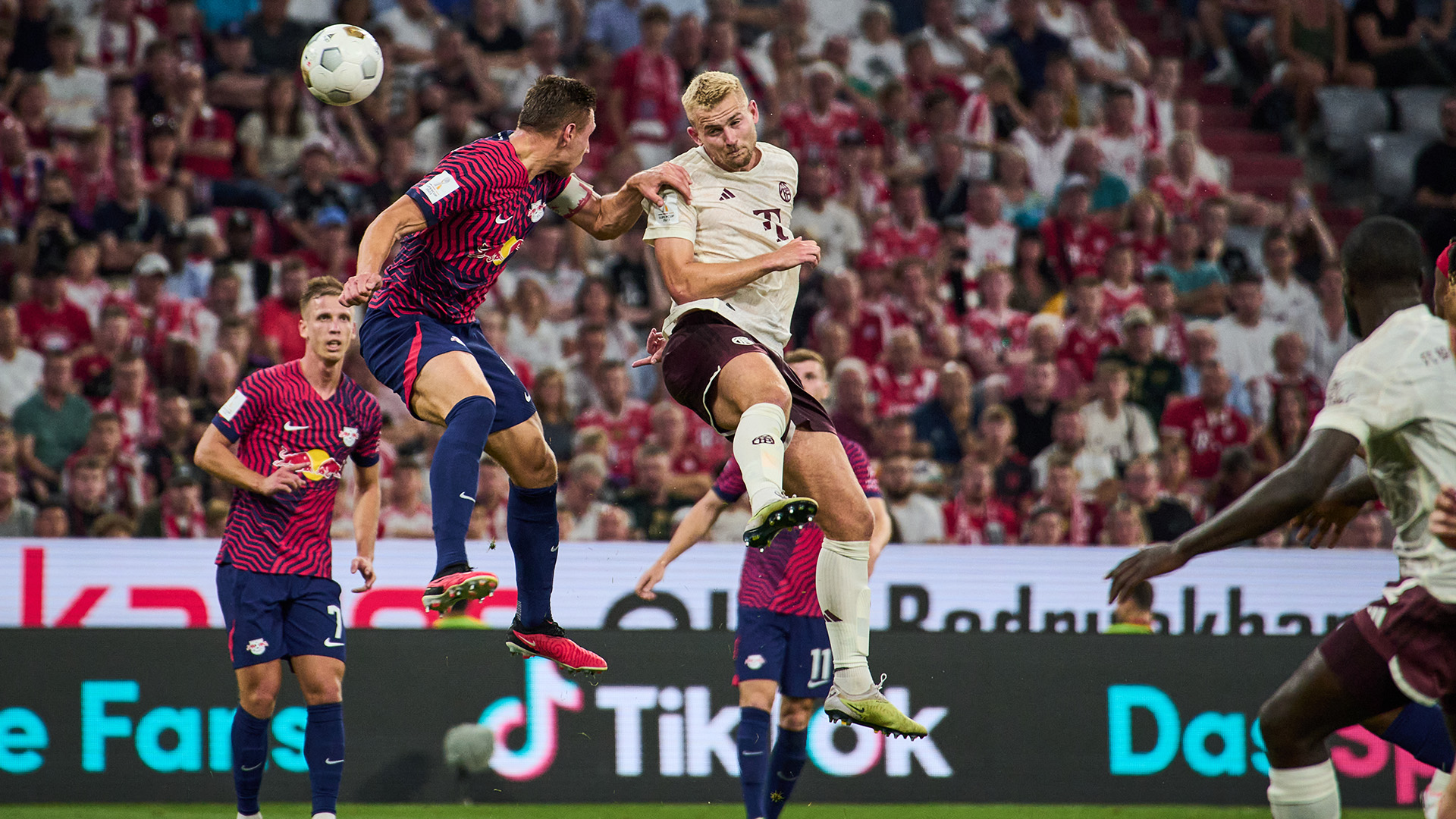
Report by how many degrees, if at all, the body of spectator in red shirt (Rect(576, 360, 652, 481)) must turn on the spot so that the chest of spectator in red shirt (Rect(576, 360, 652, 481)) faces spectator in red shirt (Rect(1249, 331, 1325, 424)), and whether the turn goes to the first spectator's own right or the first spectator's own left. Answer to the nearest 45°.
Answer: approximately 90° to the first spectator's own left

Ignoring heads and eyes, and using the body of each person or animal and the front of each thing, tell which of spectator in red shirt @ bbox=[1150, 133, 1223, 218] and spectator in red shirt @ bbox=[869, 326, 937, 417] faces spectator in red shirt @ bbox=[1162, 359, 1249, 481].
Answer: spectator in red shirt @ bbox=[1150, 133, 1223, 218]

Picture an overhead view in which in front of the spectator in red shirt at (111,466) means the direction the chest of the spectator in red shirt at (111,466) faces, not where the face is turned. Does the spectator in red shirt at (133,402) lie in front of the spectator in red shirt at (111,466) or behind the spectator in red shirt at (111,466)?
behind

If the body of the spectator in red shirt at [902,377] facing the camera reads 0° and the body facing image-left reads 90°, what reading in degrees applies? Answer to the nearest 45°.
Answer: approximately 0°

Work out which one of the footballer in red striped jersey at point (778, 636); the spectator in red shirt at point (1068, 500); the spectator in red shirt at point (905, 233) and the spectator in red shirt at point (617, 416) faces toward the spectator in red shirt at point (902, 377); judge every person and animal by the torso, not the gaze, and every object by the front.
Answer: the spectator in red shirt at point (905, 233)

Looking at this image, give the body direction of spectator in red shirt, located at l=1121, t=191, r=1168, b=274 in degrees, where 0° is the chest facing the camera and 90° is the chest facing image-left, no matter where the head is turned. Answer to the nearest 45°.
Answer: approximately 0°

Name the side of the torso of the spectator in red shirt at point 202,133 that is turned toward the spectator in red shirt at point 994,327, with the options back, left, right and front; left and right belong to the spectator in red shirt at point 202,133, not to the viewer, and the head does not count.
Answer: left
